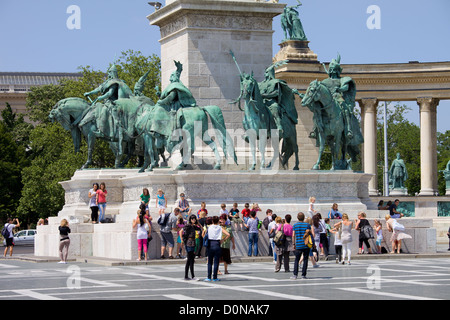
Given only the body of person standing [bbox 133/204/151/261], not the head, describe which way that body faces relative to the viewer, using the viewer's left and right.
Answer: facing away from the viewer

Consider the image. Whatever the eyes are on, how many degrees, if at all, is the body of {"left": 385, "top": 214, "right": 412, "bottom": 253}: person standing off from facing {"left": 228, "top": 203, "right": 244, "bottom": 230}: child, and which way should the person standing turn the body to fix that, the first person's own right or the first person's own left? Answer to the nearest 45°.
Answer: approximately 45° to the first person's own left

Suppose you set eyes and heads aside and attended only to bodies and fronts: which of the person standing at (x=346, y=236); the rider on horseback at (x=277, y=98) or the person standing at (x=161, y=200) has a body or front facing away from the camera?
the person standing at (x=346, y=236)

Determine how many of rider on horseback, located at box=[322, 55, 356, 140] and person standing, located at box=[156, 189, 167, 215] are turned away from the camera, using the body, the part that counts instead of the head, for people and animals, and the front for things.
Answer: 0

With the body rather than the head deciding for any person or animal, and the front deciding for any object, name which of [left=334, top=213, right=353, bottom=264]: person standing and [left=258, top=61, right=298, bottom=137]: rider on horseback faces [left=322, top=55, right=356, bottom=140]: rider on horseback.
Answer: the person standing

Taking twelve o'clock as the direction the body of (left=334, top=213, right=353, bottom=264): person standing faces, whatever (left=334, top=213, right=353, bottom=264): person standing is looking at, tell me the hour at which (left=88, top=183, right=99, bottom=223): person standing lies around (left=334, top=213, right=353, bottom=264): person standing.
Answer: (left=88, top=183, right=99, bottom=223): person standing is roughly at 10 o'clock from (left=334, top=213, right=353, bottom=264): person standing.

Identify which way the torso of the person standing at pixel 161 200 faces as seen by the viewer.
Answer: toward the camera

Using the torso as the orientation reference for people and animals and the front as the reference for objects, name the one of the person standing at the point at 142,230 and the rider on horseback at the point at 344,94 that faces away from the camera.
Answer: the person standing

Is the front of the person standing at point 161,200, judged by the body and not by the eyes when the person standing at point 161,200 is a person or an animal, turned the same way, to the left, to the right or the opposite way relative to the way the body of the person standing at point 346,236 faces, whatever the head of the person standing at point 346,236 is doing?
the opposite way

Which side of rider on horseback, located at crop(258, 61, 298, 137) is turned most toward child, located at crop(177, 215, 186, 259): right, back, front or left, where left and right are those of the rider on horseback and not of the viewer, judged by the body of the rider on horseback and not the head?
front

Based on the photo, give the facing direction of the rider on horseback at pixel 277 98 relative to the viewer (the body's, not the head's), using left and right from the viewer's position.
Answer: facing the viewer and to the left of the viewer

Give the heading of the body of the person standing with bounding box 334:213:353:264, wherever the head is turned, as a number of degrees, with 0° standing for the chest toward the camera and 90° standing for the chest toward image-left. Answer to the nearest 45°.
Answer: approximately 180°

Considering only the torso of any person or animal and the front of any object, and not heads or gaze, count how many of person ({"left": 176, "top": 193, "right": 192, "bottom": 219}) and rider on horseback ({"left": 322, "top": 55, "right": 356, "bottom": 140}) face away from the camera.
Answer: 0

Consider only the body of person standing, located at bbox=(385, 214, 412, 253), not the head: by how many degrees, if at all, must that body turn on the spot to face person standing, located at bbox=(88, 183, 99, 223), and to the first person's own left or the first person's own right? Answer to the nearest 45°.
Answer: approximately 45° to the first person's own left
